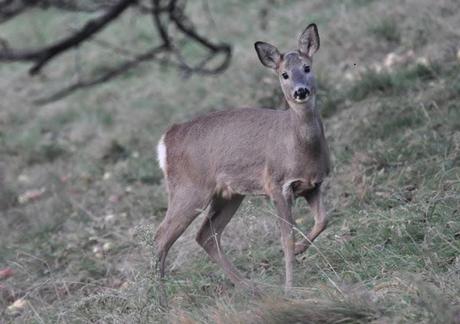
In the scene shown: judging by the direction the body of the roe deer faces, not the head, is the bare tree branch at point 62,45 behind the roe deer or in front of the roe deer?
behind

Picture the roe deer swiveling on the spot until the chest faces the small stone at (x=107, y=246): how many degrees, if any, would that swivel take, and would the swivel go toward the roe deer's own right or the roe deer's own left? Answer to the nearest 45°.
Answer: approximately 135° to the roe deer's own left

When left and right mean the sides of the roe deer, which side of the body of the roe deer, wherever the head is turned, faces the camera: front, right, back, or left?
right

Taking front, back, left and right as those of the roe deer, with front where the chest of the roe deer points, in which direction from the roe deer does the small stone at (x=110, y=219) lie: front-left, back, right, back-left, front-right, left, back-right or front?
back-left

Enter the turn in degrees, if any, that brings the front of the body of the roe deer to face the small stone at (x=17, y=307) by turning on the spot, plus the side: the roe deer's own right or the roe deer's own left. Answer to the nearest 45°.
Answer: approximately 180°
